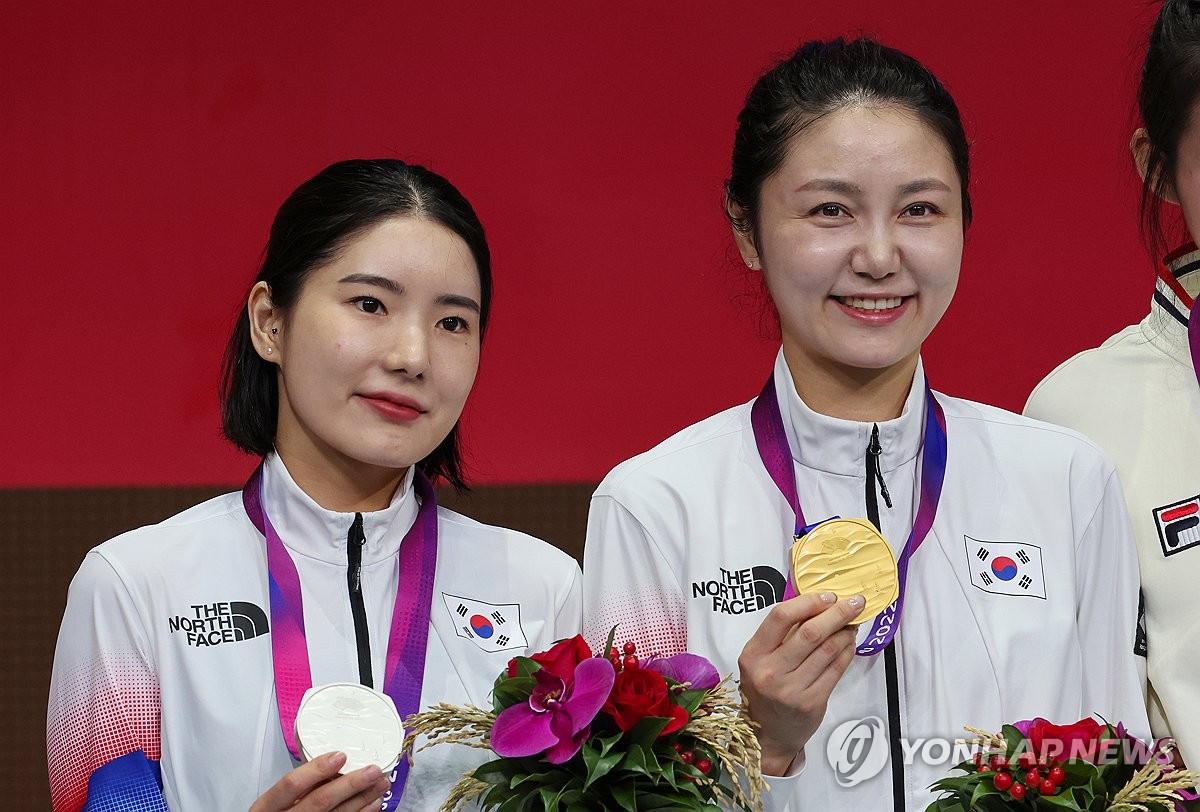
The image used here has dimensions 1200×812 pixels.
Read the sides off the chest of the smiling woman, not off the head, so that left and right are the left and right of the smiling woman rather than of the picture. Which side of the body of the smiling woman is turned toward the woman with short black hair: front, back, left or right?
right

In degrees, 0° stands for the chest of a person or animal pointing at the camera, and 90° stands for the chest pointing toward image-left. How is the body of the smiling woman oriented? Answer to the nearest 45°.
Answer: approximately 0°
